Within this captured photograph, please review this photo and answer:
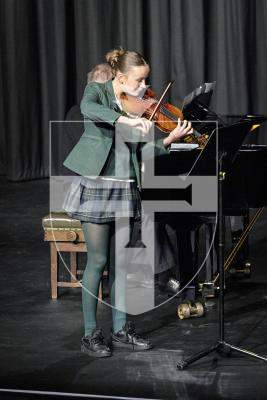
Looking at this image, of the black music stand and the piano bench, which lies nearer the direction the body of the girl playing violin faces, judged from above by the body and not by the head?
the black music stand

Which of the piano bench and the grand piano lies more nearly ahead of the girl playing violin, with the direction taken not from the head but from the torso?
the grand piano

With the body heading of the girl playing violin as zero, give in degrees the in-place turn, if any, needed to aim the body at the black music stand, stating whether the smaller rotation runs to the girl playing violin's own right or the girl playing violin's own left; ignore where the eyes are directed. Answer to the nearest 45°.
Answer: approximately 45° to the girl playing violin's own left

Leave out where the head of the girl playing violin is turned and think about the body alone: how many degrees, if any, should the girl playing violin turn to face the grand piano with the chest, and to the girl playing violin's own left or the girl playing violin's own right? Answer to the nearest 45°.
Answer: approximately 90° to the girl playing violin's own left

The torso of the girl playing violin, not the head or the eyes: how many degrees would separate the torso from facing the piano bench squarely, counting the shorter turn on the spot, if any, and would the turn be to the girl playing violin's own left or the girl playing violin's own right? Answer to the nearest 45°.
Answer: approximately 135° to the girl playing violin's own left

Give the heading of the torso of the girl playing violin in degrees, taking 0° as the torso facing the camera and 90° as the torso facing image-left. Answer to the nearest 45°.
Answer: approximately 315°
